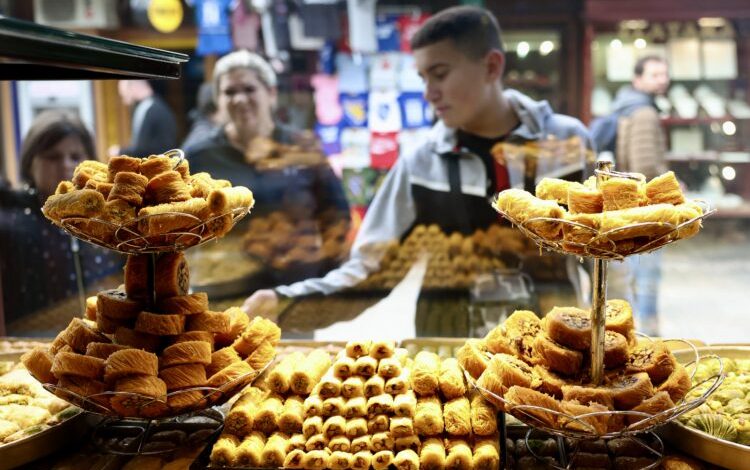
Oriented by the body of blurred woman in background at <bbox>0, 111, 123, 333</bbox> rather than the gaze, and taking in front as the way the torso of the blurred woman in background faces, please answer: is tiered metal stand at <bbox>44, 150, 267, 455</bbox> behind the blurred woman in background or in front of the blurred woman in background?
in front

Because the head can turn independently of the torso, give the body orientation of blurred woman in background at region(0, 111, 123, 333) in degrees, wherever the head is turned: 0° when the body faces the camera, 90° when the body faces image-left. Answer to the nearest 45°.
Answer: approximately 315°

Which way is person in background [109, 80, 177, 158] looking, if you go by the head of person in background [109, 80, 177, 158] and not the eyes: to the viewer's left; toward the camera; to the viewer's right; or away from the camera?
to the viewer's left

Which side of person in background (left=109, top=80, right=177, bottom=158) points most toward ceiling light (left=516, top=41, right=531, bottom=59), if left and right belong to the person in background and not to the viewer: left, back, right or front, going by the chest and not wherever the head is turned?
back
